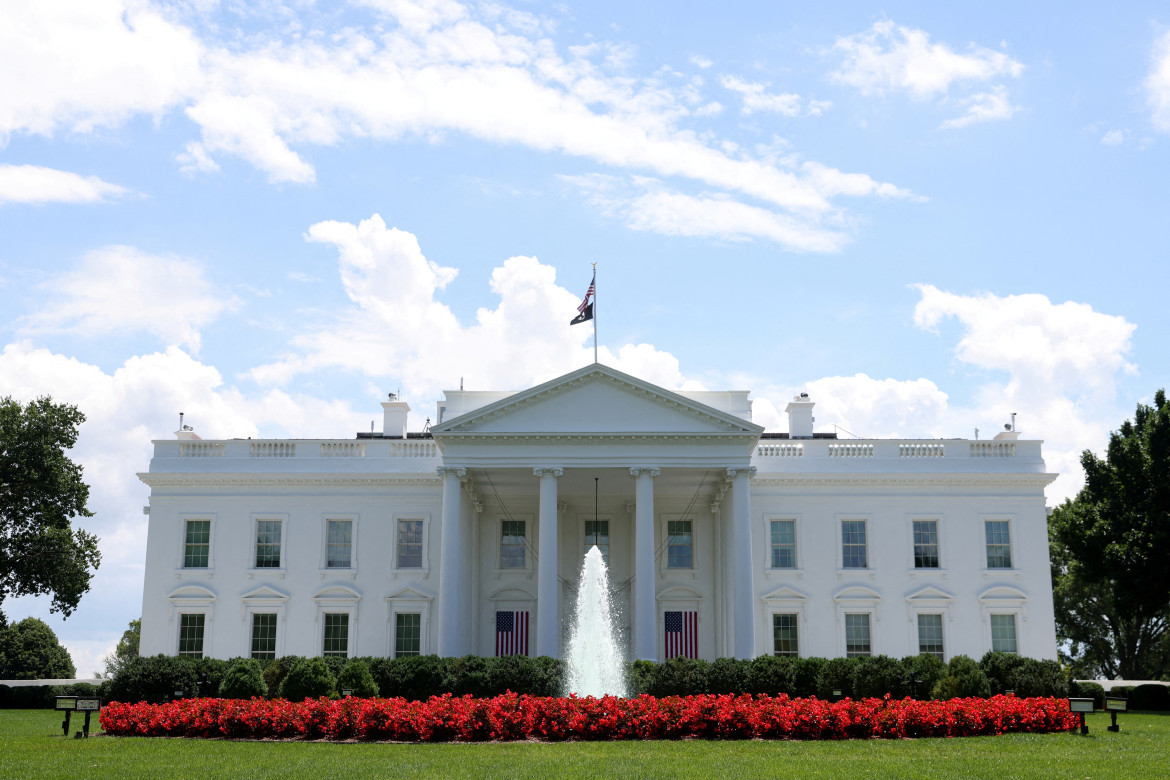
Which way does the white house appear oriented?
toward the camera

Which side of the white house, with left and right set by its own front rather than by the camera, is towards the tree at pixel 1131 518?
left

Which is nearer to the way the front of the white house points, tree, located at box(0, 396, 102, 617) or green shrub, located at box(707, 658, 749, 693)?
the green shrub

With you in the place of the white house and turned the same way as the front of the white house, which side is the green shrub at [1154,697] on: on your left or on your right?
on your left

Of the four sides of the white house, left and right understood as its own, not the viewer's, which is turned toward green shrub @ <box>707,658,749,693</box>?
front

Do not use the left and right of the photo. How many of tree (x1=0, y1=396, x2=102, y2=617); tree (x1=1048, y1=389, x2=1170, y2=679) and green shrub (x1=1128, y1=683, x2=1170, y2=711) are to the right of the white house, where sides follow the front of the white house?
1

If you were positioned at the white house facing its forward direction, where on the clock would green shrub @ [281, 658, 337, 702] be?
The green shrub is roughly at 1 o'clock from the white house.

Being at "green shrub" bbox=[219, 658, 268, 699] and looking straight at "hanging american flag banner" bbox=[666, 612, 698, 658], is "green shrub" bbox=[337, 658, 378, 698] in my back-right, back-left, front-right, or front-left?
front-right

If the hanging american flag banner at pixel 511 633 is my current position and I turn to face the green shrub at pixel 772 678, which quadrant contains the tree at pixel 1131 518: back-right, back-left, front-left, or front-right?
front-left

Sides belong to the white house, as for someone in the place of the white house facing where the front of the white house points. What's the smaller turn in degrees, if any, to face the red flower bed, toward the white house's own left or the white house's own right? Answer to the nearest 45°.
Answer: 0° — it already faces it

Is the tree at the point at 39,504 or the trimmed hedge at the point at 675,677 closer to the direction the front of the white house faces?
the trimmed hedge

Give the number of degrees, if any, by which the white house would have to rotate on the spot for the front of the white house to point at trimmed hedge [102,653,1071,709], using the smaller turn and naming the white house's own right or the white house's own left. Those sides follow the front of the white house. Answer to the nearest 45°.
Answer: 0° — it already faces it

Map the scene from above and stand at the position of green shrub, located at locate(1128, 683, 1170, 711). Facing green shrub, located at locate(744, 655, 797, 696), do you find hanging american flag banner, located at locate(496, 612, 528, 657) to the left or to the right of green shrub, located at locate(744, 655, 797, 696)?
right
